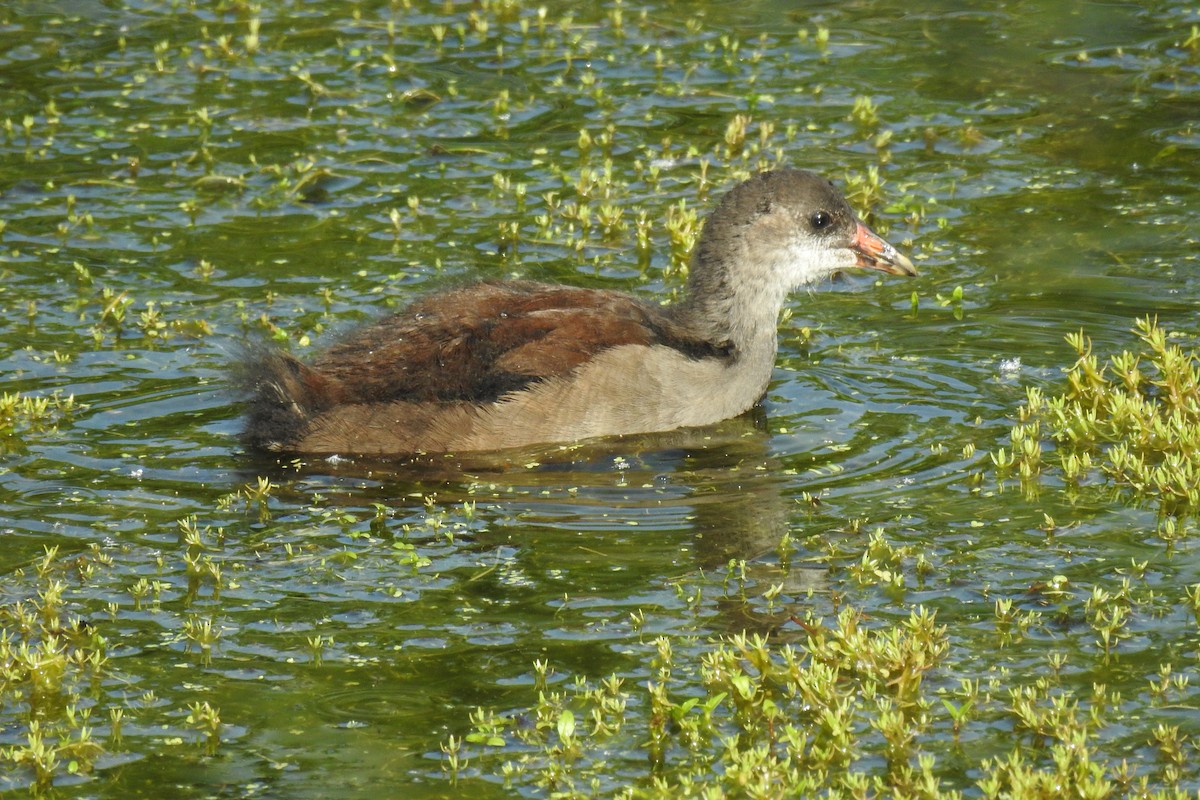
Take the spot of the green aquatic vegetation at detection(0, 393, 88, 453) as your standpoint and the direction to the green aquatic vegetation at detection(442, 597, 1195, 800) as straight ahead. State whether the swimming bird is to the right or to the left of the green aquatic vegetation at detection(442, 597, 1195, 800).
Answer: left

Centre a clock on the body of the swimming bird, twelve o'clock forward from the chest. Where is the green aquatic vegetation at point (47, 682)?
The green aquatic vegetation is roughly at 4 o'clock from the swimming bird.

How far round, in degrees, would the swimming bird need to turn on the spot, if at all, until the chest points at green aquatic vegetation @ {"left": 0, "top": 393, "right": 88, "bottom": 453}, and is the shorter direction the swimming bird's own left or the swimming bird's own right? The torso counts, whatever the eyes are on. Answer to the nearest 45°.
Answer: approximately 180°

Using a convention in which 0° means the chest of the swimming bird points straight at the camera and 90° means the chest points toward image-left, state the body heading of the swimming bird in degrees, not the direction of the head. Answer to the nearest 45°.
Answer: approximately 270°

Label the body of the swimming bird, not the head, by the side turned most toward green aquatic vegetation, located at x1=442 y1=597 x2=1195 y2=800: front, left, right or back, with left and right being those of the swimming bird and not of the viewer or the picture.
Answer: right

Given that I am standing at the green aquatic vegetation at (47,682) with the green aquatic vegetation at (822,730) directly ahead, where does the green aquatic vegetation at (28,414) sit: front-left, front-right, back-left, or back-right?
back-left
